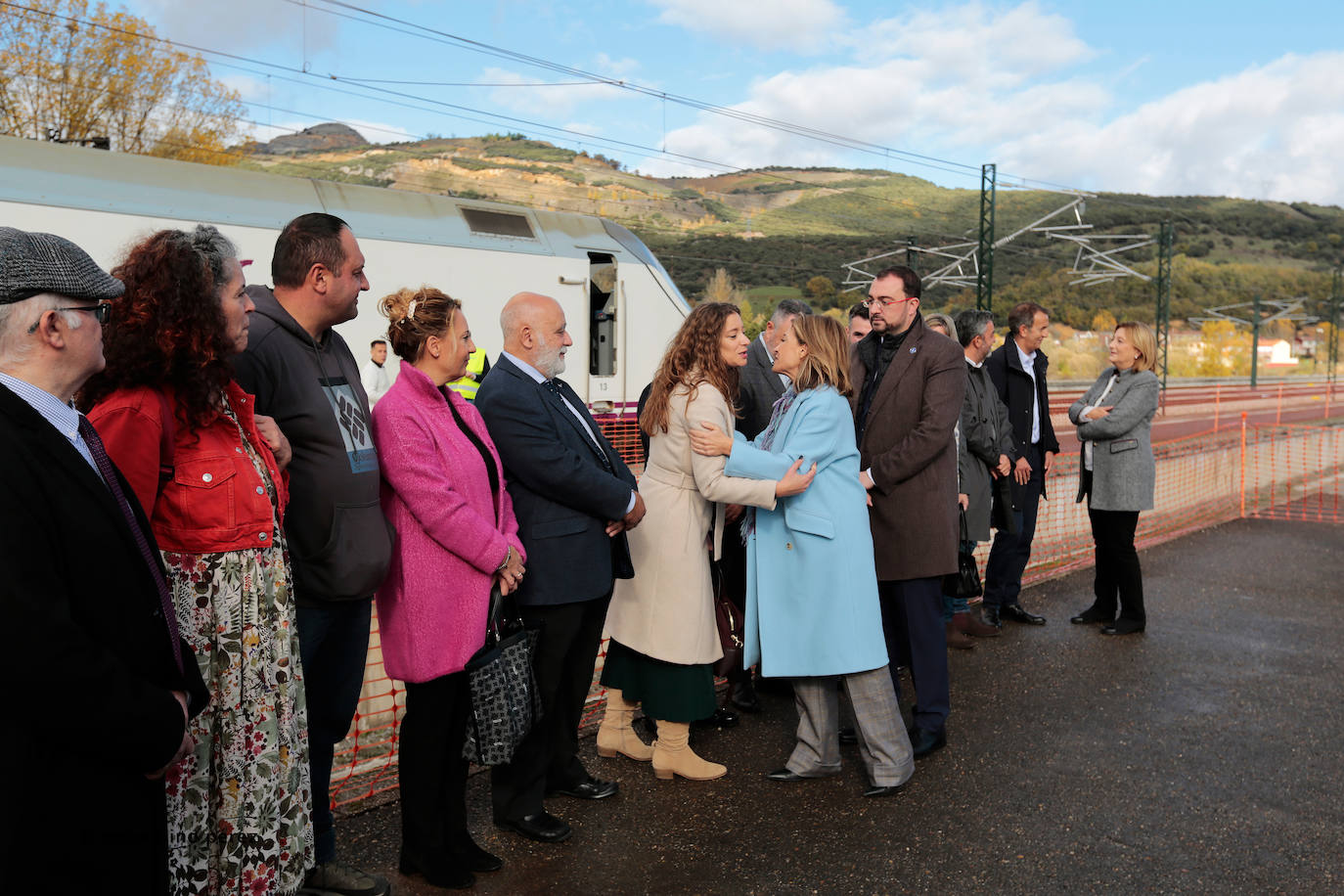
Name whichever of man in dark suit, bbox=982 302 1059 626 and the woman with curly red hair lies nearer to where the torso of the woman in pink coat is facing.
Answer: the man in dark suit

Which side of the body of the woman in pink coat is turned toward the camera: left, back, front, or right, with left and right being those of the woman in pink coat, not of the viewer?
right

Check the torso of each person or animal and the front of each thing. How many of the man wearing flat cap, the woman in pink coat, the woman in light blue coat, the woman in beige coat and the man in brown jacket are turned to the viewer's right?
3

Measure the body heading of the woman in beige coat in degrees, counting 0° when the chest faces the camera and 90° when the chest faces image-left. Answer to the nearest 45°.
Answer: approximately 270°

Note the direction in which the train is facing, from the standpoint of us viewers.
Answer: facing away from the viewer and to the right of the viewer

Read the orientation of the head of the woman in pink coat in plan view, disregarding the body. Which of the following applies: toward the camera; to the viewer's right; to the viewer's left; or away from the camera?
to the viewer's right

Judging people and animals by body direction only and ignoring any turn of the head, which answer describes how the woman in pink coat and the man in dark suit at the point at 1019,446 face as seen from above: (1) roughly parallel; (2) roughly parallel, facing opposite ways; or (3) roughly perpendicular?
roughly perpendicular

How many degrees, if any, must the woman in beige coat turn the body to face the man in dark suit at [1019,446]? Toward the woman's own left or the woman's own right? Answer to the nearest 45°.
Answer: approximately 45° to the woman's own left

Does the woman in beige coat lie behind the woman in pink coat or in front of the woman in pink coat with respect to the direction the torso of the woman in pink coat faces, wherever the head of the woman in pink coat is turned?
in front

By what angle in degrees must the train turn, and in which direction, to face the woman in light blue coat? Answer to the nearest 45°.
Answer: approximately 135° to its right

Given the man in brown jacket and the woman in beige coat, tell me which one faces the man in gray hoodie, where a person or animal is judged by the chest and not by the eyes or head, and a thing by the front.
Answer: the man in brown jacket

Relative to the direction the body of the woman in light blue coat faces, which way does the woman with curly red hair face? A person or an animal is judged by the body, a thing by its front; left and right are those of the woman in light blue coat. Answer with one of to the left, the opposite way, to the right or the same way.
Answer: the opposite way

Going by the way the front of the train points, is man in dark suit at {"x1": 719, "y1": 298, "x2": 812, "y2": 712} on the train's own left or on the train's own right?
on the train's own right
